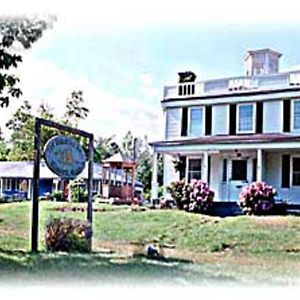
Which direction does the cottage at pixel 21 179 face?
toward the camera

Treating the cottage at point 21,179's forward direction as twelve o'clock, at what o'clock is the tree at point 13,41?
The tree is roughly at 12 o'clock from the cottage.

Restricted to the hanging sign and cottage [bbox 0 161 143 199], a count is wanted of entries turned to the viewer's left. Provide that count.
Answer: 0

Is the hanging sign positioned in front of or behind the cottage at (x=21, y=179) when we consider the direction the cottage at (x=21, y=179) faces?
in front

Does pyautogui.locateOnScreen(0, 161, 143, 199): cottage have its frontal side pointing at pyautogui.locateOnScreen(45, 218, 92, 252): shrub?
yes

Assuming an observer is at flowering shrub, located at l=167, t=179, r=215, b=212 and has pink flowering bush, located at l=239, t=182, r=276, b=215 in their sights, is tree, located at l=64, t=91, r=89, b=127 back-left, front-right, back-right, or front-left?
back-left

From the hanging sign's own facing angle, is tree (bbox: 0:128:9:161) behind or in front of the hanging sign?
behind
